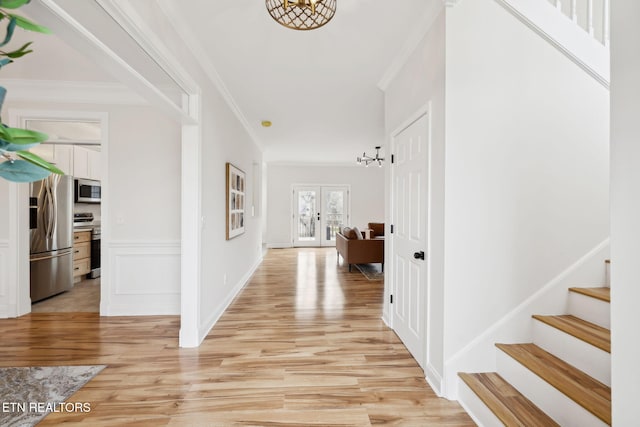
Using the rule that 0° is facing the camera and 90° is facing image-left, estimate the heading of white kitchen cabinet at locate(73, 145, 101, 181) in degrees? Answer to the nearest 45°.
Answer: approximately 315°

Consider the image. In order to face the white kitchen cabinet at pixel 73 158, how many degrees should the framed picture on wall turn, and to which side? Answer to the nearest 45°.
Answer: approximately 135° to its left

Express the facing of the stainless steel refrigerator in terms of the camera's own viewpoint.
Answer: facing the viewer and to the right of the viewer

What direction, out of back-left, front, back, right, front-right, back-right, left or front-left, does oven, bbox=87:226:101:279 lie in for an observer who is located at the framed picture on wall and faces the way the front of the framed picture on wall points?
back-left

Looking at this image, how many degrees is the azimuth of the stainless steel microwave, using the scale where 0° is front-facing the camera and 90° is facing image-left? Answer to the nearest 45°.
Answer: approximately 315°

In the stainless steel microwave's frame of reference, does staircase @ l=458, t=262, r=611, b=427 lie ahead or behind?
ahead

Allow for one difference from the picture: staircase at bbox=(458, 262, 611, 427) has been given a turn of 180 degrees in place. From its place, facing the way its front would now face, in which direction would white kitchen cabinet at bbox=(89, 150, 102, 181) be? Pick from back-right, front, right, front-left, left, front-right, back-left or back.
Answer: back-left

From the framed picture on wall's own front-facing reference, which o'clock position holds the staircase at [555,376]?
The staircase is roughly at 2 o'clock from the framed picture on wall.

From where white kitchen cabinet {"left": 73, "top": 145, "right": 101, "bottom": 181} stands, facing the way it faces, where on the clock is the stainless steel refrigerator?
The stainless steel refrigerator is roughly at 2 o'clock from the white kitchen cabinet.

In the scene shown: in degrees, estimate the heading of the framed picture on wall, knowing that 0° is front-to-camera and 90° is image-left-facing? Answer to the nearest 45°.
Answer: approximately 270°

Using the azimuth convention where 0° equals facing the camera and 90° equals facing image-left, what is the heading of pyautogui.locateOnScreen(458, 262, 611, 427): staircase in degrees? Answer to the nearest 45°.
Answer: approximately 45°
